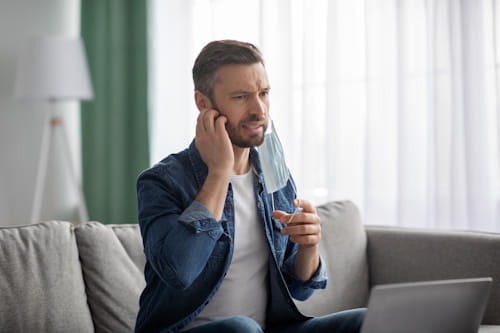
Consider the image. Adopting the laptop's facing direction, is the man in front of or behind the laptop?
in front

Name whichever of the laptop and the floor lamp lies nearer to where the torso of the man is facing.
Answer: the laptop

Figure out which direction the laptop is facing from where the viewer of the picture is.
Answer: facing away from the viewer and to the left of the viewer

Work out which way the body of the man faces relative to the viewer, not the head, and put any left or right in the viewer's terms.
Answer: facing the viewer and to the right of the viewer

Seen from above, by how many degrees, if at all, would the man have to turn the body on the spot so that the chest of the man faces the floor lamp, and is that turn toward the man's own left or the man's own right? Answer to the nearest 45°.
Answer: approximately 180°

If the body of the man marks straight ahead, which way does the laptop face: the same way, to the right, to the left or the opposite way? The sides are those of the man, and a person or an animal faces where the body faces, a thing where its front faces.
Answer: the opposite way

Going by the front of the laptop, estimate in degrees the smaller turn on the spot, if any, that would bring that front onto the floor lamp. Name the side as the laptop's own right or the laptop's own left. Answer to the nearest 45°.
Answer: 0° — it already faces it

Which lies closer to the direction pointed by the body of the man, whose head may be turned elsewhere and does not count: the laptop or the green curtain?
the laptop

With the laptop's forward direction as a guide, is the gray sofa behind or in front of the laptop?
in front

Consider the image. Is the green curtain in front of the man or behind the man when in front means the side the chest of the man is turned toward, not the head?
behind
